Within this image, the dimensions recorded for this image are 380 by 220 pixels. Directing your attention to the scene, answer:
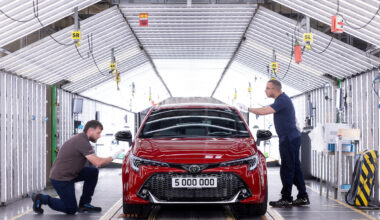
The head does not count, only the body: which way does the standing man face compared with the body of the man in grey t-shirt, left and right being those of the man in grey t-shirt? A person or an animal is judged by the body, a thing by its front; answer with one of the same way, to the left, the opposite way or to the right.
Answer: the opposite way

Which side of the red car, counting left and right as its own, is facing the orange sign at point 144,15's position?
back

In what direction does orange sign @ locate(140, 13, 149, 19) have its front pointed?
toward the camera

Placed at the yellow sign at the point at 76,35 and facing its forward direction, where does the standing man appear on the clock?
The standing man is roughly at 10 o'clock from the yellow sign.

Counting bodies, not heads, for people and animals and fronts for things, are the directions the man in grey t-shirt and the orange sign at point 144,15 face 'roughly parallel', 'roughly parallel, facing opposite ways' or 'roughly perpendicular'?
roughly perpendicular

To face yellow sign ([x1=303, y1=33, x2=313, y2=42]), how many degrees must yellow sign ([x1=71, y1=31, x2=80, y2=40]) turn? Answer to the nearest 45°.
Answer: approximately 90° to its left

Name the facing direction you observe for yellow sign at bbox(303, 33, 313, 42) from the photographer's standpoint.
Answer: facing the viewer

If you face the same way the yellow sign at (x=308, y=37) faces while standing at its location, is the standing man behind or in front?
in front

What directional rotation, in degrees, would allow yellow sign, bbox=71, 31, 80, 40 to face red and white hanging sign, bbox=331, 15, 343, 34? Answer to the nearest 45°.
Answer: approximately 90° to its left

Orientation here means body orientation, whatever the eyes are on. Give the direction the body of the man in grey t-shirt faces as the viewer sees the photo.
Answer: to the viewer's right

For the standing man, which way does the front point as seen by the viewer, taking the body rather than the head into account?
to the viewer's left

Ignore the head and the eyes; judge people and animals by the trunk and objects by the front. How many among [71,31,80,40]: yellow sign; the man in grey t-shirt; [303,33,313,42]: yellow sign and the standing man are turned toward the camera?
2

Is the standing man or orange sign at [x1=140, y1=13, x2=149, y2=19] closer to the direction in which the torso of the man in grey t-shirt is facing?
the standing man

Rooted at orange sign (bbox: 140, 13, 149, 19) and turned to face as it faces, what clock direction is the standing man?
The standing man is roughly at 11 o'clock from the orange sign.

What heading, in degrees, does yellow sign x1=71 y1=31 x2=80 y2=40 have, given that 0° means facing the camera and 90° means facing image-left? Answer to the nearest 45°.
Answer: approximately 0°
